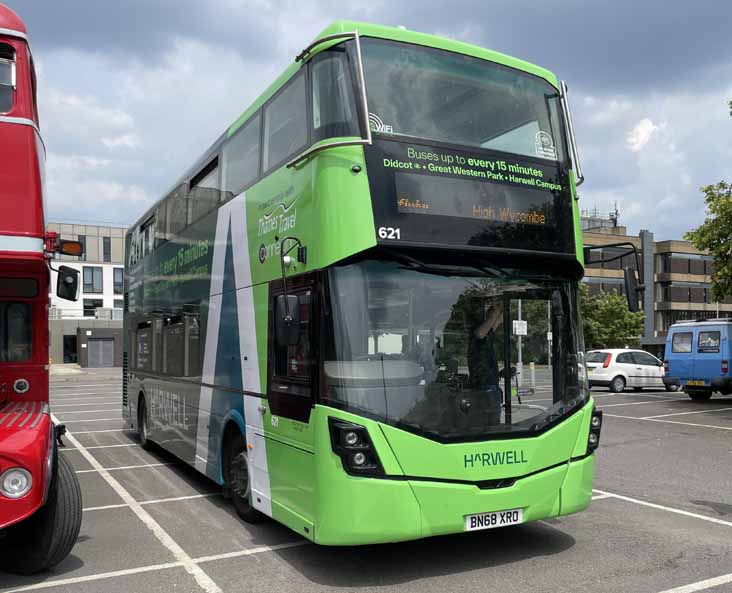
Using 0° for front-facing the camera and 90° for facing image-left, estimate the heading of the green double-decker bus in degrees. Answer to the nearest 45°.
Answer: approximately 315°

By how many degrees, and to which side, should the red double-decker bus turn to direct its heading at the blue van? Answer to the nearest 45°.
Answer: approximately 135° to its left

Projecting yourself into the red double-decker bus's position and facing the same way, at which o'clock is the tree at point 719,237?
The tree is roughly at 8 o'clock from the red double-decker bus.

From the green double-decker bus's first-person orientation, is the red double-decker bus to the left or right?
on its right

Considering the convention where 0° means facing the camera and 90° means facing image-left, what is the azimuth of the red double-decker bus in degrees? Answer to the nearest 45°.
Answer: approximately 0°

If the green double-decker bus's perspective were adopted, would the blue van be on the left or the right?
on its left

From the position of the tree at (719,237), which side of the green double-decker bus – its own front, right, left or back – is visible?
left
